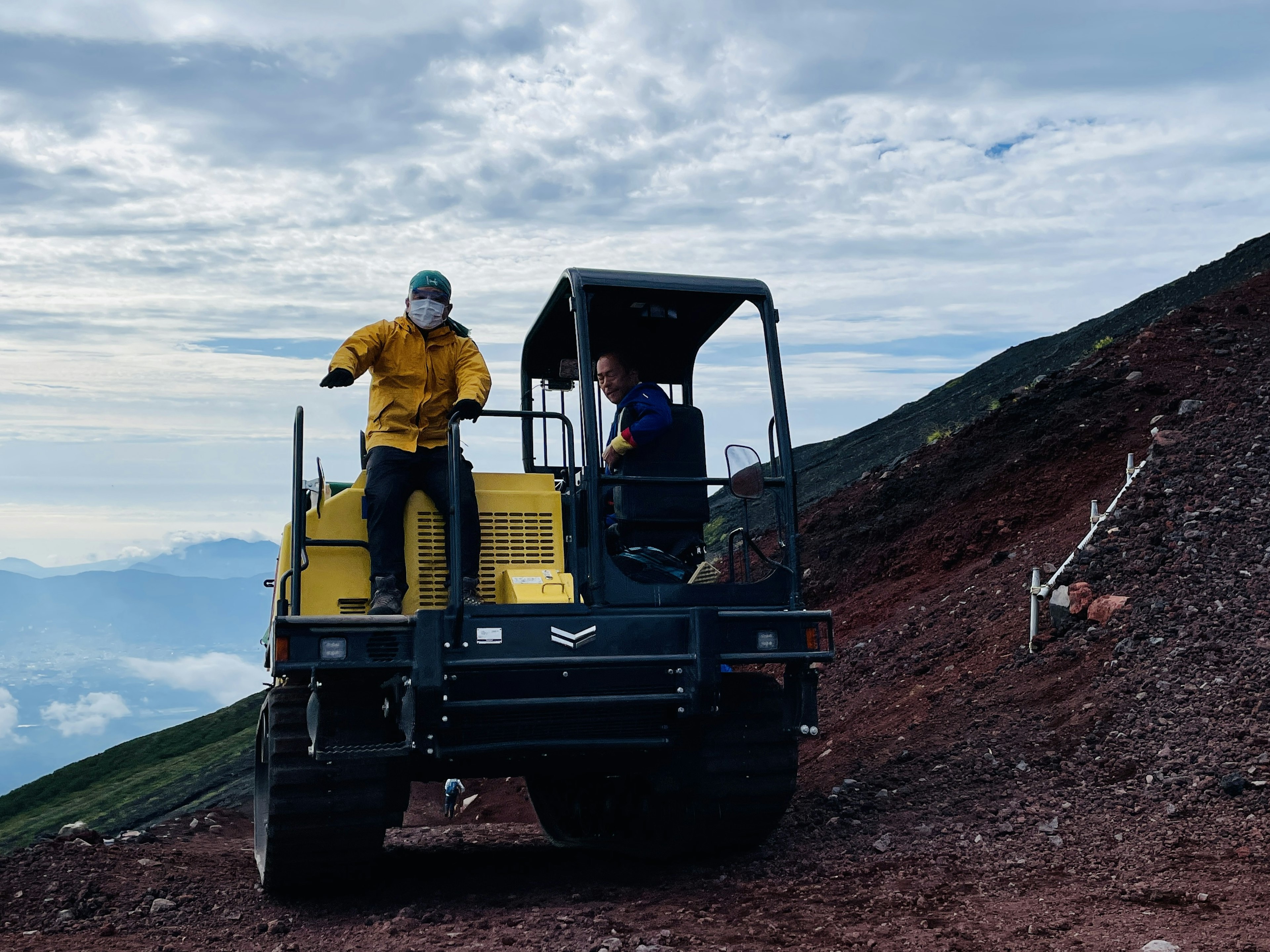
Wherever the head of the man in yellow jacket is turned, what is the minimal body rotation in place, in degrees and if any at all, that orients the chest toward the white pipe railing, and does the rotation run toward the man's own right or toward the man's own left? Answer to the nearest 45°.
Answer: approximately 135° to the man's own left

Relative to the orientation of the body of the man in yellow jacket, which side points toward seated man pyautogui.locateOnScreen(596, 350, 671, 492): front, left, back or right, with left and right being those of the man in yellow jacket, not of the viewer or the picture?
left

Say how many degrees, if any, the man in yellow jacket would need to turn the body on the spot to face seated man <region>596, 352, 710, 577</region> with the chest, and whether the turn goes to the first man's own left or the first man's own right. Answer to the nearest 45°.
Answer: approximately 90° to the first man's own left

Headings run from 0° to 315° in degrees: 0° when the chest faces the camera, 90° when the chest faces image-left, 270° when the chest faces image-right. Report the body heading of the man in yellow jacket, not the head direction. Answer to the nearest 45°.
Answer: approximately 0°

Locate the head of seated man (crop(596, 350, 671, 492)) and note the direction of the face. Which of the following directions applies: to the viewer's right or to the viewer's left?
to the viewer's left

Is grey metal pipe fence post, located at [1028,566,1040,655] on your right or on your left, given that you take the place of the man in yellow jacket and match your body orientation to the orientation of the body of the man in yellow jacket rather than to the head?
on your left
